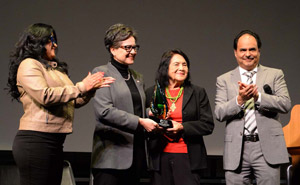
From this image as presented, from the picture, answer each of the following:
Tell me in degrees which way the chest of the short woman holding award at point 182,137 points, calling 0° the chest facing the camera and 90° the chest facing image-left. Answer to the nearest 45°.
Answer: approximately 0°

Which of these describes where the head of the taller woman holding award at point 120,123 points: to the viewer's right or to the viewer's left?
to the viewer's right

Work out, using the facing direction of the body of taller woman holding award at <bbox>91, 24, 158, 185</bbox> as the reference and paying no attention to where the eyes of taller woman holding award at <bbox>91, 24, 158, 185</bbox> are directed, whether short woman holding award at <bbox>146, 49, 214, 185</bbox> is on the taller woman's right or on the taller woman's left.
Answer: on the taller woman's left

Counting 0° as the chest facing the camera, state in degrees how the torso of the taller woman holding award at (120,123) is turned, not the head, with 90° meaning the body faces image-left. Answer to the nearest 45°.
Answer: approximately 315°

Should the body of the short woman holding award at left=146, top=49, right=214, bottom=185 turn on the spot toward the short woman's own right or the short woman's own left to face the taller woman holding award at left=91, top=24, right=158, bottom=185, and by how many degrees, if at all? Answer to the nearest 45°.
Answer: approximately 45° to the short woman's own right
